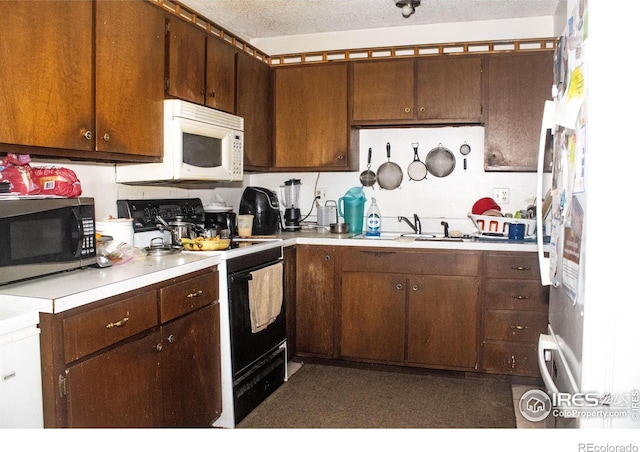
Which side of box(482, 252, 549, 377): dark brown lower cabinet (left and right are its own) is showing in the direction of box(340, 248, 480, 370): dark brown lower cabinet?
right

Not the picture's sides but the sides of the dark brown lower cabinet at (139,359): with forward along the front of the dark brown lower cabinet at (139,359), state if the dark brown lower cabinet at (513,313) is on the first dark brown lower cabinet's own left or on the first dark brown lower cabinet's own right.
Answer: on the first dark brown lower cabinet's own left

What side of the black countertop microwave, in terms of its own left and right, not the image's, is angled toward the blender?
left

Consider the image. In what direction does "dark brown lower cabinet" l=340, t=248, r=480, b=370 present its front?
toward the camera

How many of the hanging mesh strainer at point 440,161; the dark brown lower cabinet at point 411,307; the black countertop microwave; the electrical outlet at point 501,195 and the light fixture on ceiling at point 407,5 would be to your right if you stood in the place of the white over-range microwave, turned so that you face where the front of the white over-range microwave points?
1

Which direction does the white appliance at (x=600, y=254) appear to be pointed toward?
to the viewer's left

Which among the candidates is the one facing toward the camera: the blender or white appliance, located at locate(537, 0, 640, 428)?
the blender

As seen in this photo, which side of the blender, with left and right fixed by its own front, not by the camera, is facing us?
front
